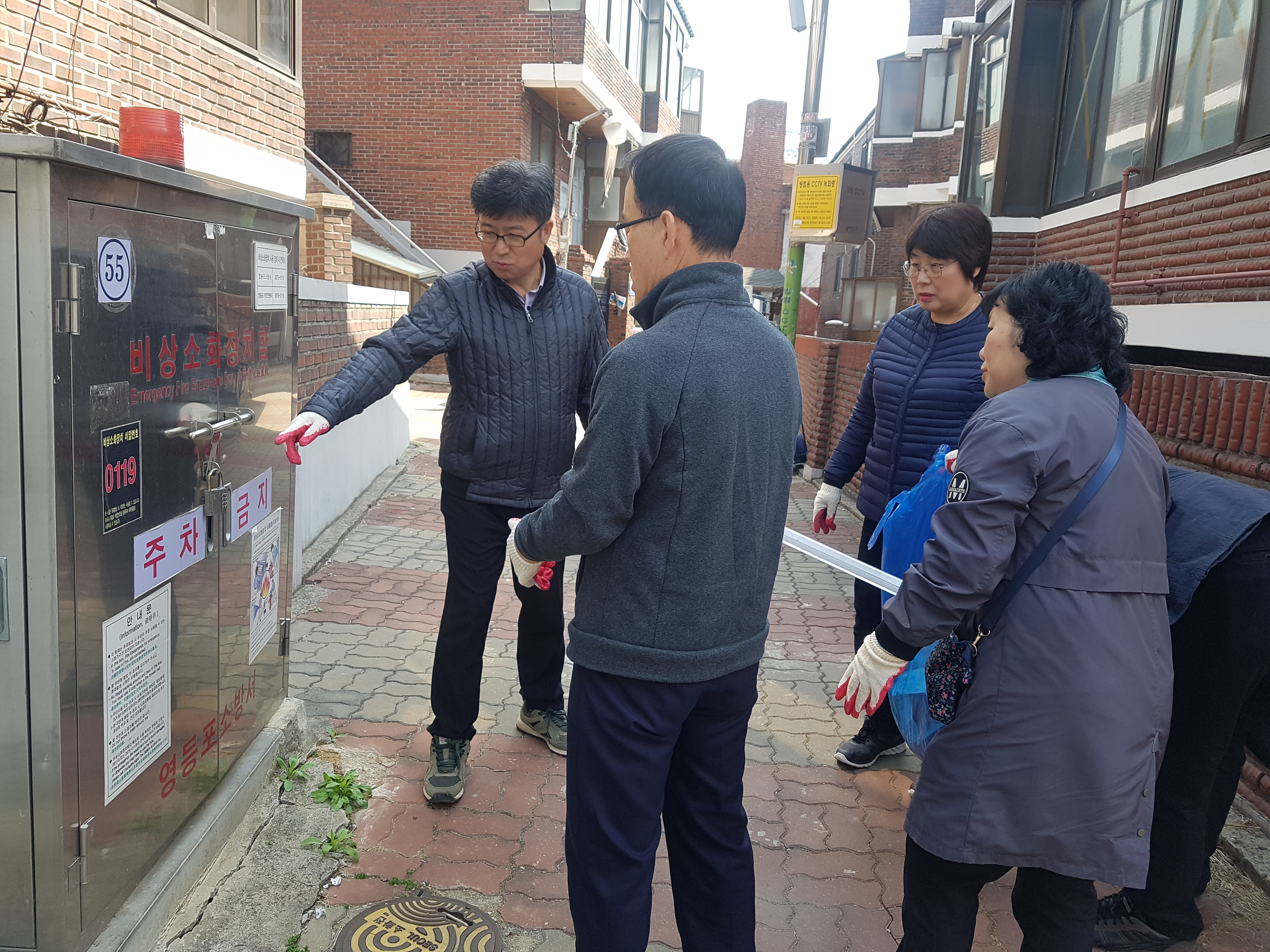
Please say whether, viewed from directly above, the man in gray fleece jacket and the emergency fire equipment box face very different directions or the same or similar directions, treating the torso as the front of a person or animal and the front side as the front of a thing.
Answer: very different directions

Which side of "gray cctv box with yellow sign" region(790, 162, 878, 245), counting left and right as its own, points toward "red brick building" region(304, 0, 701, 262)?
right

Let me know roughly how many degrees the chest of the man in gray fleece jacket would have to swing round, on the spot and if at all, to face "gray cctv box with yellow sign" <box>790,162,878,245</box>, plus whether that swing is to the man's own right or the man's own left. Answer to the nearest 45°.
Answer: approximately 45° to the man's own right

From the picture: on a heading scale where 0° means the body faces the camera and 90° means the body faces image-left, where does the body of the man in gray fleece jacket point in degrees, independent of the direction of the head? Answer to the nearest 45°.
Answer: approximately 135°

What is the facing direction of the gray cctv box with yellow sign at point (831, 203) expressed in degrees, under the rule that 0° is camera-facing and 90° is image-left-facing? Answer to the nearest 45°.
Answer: approximately 45°

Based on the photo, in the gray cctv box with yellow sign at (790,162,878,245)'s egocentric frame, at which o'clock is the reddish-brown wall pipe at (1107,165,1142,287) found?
The reddish-brown wall pipe is roughly at 10 o'clock from the gray cctv box with yellow sign.

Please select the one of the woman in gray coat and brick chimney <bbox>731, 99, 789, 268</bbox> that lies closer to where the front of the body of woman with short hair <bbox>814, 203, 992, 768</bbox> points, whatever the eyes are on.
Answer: the woman in gray coat

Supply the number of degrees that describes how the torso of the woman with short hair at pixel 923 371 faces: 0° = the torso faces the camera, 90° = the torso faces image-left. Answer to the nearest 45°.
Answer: approximately 45°

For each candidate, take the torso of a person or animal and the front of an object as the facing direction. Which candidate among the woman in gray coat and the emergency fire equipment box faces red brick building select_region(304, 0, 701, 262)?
the woman in gray coat

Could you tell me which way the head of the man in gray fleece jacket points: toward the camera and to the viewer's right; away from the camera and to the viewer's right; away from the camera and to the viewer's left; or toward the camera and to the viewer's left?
away from the camera and to the viewer's left

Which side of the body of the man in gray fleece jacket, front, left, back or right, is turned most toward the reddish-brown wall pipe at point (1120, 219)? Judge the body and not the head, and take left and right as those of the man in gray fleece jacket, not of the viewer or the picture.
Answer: right

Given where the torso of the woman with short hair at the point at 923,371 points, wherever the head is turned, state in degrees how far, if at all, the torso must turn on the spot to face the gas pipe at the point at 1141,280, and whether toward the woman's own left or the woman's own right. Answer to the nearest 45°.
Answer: approximately 180°

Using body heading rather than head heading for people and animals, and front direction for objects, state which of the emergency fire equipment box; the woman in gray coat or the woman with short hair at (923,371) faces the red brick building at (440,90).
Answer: the woman in gray coat

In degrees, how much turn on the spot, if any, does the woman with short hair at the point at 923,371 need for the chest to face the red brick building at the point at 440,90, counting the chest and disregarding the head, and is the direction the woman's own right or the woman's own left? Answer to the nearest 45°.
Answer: approximately 90° to the woman's own right

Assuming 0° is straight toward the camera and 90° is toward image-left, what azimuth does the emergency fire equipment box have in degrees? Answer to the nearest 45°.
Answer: approximately 315°

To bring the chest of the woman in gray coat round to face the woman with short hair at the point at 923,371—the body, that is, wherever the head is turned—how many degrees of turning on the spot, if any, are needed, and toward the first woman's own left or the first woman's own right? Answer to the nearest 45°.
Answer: approximately 45° to the first woman's own right

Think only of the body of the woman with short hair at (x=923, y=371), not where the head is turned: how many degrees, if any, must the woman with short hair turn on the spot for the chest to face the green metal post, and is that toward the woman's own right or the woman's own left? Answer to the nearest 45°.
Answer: approximately 135° to the woman's own right

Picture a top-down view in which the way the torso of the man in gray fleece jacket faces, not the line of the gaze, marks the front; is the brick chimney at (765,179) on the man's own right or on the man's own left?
on the man's own right

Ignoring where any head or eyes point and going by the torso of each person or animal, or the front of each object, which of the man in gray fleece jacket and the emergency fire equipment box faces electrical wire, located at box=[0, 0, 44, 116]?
the man in gray fleece jacket
